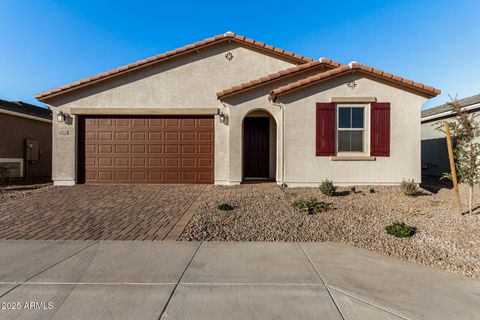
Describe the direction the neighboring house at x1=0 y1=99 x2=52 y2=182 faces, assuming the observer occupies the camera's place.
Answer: facing the viewer and to the left of the viewer

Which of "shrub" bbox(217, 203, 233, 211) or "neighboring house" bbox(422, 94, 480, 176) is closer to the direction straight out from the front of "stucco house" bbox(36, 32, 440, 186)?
the shrub

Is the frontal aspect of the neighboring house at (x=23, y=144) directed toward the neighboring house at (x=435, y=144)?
no

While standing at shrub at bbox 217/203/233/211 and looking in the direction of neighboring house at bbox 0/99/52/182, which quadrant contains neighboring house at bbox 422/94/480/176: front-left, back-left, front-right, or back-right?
back-right

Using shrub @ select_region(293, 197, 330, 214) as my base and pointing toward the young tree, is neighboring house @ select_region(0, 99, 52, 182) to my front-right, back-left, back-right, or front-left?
back-left

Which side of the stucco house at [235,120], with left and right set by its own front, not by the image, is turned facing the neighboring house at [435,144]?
left

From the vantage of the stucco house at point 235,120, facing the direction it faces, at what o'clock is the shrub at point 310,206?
The shrub is roughly at 11 o'clock from the stucco house.

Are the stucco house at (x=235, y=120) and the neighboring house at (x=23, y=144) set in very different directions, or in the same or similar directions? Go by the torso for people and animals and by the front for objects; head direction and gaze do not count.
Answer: same or similar directions

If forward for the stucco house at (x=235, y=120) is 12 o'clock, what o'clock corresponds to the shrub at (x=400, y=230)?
The shrub is roughly at 11 o'clock from the stucco house.

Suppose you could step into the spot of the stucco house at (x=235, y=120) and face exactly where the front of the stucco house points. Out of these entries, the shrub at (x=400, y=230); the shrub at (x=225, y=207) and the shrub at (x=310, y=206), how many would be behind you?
0

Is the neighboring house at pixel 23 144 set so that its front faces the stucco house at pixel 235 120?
no

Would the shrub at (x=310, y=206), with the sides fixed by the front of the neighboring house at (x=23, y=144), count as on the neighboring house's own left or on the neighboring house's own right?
on the neighboring house's own left

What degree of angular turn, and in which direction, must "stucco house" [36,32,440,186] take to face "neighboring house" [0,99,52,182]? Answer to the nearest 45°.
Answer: approximately 90° to its right

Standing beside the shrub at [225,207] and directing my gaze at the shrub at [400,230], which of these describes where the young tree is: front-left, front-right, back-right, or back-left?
front-left

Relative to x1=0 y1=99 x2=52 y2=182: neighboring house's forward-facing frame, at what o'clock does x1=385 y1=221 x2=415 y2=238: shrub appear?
The shrub is roughly at 10 o'clock from the neighboring house.

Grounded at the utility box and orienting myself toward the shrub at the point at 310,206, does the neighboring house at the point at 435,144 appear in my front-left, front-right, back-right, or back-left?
front-left

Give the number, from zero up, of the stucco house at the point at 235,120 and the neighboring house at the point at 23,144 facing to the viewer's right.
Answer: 0

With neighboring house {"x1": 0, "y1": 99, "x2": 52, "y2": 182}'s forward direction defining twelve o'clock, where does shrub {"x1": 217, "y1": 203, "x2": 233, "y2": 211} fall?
The shrub is roughly at 10 o'clock from the neighboring house.

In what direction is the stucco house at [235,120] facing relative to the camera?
toward the camera

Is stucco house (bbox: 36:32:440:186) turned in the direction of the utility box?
no

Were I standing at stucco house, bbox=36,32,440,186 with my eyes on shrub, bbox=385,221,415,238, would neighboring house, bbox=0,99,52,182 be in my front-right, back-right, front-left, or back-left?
back-right

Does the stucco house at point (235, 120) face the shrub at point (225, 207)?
yes
